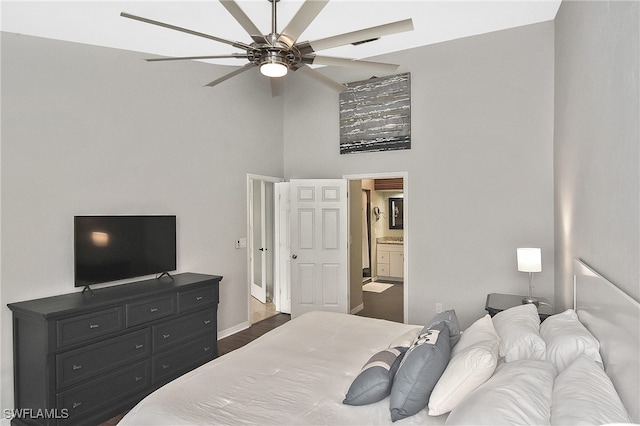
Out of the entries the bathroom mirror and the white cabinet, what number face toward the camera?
2

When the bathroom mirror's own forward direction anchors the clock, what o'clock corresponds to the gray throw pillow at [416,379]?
The gray throw pillow is roughly at 12 o'clock from the bathroom mirror.

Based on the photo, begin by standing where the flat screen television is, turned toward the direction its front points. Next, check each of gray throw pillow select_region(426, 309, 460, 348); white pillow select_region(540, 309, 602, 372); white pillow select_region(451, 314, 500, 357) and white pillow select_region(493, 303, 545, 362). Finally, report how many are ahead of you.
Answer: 4

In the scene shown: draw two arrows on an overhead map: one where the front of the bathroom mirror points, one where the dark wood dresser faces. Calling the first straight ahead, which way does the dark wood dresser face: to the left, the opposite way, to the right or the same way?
to the left

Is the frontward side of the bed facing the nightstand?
no

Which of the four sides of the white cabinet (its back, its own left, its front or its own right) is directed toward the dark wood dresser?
front

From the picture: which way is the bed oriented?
to the viewer's left

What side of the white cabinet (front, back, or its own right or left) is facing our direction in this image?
front

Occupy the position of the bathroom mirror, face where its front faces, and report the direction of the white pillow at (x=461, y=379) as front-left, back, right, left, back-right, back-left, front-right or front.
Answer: front

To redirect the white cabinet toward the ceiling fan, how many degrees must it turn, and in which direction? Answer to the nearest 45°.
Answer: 0° — it already faces it

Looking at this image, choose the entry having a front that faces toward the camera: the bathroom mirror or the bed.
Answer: the bathroom mirror

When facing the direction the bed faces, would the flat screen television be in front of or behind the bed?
in front

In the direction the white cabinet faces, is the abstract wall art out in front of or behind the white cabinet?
in front

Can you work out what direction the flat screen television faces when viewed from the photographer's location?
facing the viewer and to the right of the viewer

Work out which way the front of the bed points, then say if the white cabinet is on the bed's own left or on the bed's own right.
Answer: on the bed's own right

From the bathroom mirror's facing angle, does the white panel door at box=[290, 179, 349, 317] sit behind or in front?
in front

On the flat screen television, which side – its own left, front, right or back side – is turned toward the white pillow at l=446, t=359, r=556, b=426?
front

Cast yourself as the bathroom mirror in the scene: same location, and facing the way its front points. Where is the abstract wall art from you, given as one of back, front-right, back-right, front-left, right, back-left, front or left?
front

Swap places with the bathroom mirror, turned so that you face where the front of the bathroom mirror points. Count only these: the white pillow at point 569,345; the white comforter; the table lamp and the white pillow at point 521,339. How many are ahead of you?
4

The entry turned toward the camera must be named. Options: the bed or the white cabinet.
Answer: the white cabinet

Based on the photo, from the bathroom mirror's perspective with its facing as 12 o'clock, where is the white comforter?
The white comforter is roughly at 12 o'clock from the bathroom mirror.
